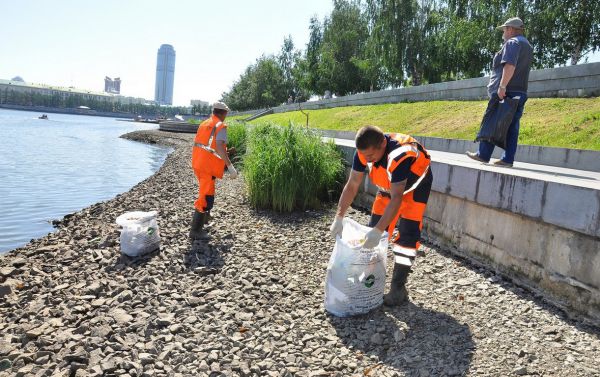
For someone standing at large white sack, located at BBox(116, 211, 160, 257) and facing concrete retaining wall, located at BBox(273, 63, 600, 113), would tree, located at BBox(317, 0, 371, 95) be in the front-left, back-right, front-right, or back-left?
front-left

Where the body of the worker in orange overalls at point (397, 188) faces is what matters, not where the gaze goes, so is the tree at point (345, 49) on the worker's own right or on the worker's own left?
on the worker's own right

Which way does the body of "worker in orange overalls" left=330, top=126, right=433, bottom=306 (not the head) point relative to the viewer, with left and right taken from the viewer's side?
facing the viewer and to the left of the viewer

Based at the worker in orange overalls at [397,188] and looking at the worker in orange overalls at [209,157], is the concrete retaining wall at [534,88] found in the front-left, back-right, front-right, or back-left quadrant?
front-right

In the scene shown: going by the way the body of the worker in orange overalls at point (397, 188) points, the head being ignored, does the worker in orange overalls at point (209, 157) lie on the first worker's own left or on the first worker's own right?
on the first worker's own right

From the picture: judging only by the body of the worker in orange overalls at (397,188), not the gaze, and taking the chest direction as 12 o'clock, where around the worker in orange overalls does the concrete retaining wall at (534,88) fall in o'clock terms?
The concrete retaining wall is roughly at 5 o'clock from the worker in orange overalls.

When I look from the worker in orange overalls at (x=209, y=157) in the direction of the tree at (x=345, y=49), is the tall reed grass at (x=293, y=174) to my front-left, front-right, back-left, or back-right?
front-right

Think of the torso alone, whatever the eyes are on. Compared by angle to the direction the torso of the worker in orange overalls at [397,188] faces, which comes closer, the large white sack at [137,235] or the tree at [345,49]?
the large white sack

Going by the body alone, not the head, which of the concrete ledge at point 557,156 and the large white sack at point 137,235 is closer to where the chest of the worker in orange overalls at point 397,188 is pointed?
the large white sack

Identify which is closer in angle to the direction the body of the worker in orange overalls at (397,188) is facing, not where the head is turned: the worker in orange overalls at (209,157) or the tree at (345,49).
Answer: the worker in orange overalls

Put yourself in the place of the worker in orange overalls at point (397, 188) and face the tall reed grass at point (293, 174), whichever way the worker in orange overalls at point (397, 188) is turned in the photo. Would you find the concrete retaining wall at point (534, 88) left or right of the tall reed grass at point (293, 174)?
right

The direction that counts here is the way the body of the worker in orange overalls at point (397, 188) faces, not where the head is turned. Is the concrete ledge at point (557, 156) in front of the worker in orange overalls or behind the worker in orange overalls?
behind
